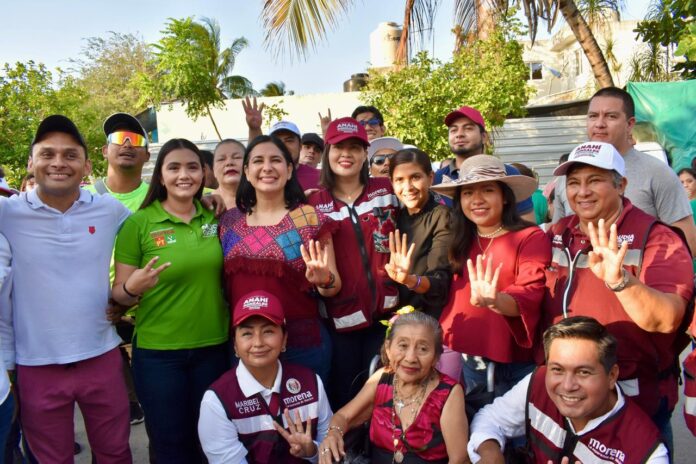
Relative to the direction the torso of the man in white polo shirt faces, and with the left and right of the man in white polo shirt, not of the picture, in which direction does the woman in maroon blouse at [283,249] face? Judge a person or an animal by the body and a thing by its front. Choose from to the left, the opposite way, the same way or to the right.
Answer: the same way

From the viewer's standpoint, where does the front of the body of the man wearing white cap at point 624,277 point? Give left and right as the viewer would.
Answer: facing the viewer and to the left of the viewer

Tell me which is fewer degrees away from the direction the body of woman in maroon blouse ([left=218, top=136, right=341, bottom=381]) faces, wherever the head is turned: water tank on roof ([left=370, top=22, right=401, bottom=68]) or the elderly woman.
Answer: the elderly woman

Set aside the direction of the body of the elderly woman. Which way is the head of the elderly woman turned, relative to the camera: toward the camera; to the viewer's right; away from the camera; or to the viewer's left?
toward the camera

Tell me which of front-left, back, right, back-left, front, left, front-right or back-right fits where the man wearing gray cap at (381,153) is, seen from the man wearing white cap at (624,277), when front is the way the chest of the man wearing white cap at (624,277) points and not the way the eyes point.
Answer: right

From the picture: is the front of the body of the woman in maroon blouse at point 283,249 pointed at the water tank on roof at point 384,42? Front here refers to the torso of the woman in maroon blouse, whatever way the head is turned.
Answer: no

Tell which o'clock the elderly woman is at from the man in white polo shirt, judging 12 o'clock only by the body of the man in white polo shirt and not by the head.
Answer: The elderly woman is roughly at 10 o'clock from the man in white polo shirt.

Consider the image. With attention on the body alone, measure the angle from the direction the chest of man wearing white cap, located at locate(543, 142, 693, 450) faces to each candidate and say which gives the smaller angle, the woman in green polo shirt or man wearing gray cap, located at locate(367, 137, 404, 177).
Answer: the woman in green polo shirt

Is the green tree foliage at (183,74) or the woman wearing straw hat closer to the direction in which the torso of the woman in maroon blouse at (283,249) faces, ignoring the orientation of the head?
the woman wearing straw hat

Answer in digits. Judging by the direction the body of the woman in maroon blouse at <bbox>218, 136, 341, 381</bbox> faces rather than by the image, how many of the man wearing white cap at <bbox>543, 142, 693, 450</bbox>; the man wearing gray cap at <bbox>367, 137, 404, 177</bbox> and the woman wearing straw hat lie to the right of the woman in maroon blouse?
0

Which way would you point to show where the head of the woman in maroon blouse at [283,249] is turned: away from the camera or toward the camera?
toward the camera

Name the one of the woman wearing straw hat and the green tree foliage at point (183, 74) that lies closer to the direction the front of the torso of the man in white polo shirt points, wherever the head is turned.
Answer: the woman wearing straw hat

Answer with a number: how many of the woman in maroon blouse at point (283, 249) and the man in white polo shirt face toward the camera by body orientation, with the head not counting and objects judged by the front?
2

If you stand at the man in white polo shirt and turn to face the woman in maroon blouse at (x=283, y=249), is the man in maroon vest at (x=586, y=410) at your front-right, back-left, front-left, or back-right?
front-right

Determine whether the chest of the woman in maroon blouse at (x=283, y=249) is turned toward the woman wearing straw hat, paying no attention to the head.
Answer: no

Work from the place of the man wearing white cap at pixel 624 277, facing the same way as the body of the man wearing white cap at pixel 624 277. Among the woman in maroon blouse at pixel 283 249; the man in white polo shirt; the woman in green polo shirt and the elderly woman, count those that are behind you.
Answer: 0

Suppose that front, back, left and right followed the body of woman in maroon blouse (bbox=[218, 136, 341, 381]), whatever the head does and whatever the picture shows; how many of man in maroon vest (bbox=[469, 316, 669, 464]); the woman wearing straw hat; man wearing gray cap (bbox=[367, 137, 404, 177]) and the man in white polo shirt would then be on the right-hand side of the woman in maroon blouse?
1

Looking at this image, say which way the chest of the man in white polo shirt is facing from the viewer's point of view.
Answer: toward the camera

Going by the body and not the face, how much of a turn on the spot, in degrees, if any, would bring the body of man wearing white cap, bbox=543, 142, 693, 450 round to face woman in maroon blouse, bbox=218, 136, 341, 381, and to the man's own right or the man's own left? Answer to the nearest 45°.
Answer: approximately 45° to the man's own right

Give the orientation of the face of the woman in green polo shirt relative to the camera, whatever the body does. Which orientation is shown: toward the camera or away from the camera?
toward the camera
